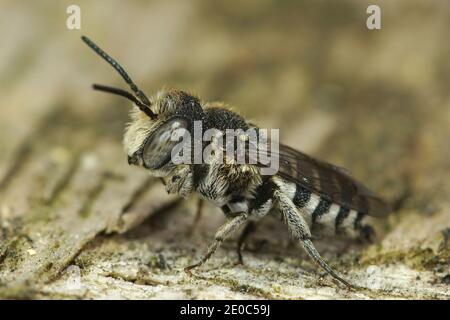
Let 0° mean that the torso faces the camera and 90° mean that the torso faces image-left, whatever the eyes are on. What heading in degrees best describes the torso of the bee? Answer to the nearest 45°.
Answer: approximately 90°
